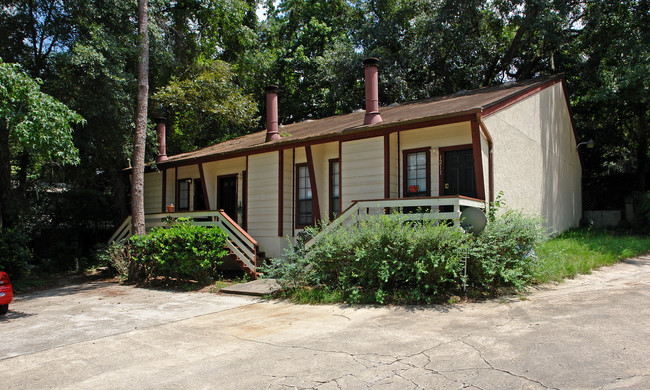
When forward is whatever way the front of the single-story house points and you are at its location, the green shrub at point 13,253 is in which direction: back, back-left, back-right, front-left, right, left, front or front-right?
front-right

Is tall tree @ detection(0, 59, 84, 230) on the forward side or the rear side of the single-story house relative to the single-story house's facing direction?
on the forward side

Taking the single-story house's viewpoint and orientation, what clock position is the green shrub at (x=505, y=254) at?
The green shrub is roughly at 10 o'clock from the single-story house.

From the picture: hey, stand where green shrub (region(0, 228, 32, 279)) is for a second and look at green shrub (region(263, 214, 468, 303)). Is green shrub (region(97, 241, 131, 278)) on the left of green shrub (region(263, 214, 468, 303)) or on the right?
left

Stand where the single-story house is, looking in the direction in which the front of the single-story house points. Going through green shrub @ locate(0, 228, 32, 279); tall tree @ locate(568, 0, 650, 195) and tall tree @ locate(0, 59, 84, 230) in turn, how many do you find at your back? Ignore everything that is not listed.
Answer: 1

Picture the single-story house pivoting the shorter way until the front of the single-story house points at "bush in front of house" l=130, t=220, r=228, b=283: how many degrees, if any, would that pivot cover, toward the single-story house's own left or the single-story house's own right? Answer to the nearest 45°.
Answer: approximately 45° to the single-story house's own right

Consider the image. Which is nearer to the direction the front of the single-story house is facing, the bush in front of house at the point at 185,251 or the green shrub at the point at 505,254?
the bush in front of house

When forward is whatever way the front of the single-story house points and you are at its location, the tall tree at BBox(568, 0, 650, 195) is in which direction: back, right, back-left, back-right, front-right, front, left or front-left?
back

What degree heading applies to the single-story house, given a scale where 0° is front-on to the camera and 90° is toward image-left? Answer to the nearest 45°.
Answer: approximately 45°
